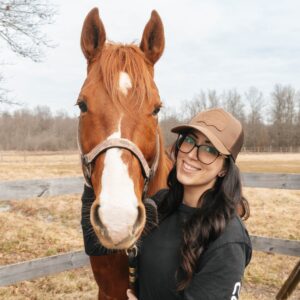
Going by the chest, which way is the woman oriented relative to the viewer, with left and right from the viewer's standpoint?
facing the viewer and to the left of the viewer

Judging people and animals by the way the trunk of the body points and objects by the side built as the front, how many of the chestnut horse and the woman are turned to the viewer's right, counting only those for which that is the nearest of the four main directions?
0

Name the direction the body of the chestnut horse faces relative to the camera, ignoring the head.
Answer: toward the camera
